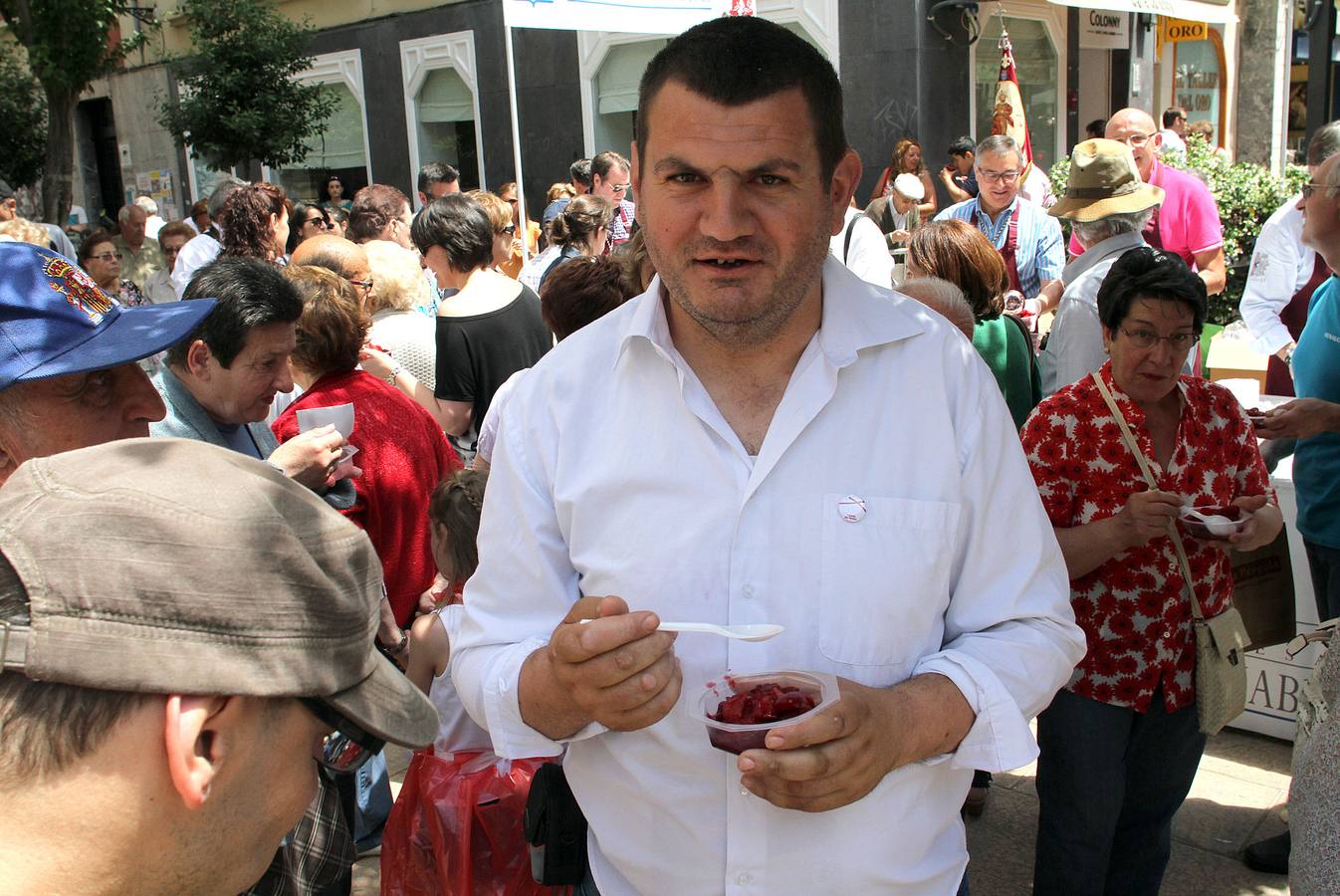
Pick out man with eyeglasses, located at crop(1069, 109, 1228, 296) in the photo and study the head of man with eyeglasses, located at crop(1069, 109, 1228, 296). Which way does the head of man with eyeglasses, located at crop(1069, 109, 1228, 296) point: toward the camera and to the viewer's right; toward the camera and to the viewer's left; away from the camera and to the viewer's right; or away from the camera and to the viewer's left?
toward the camera and to the viewer's left

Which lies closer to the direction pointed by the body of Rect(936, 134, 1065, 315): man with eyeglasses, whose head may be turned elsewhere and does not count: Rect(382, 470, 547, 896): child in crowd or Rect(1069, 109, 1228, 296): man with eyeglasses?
the child in crowd

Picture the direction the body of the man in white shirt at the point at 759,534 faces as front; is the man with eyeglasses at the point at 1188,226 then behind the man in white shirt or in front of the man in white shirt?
behind

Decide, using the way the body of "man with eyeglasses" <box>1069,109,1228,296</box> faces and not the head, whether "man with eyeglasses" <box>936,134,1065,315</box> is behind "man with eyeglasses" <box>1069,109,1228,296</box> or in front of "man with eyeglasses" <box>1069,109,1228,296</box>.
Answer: in front

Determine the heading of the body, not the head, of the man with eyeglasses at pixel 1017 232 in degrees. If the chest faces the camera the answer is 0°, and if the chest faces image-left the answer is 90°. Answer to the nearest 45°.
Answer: approximately 0°

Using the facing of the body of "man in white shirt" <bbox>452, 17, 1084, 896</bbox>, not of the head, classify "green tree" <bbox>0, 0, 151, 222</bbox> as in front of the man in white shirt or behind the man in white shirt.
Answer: behind

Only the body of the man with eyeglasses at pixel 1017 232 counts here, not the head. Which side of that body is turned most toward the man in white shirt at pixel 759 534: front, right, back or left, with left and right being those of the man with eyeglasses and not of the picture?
front

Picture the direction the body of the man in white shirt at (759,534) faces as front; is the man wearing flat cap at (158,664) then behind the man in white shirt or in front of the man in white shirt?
in front

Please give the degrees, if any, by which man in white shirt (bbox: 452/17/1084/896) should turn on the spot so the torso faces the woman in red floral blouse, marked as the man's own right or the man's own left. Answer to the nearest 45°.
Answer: approximately 135° to the man's own left

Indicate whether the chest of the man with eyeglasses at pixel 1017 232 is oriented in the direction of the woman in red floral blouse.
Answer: yes

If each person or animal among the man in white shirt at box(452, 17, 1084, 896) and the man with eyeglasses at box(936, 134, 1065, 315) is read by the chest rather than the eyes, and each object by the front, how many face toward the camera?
2

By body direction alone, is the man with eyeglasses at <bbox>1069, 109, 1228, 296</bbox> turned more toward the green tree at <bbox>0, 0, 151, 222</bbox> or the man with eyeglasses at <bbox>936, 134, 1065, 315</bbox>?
the man with eyeglasses

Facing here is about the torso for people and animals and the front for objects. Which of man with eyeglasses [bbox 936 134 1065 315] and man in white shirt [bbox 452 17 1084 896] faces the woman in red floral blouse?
the man with eyeglasses
